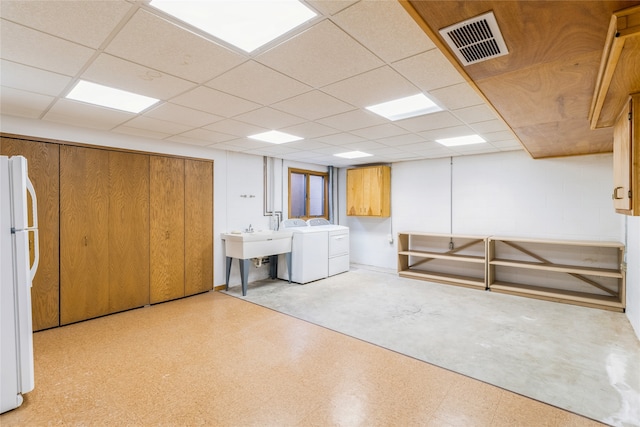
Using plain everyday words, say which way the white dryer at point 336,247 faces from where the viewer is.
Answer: facing the viewer and to the right of the viewer

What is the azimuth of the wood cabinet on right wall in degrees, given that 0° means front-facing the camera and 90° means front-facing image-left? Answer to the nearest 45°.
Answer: approximately 90°

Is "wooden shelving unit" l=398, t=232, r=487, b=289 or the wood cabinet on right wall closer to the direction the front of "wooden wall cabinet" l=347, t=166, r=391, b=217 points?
the wood cabinet on right wall

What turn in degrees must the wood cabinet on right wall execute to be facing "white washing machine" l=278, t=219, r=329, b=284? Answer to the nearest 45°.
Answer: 0° — it already faces it

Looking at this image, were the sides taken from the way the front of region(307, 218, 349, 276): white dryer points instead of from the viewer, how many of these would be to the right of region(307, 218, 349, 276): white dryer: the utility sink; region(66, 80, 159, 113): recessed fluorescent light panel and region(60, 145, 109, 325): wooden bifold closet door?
3

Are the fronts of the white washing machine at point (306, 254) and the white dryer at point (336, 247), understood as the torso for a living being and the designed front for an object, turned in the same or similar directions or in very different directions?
same or similar directions

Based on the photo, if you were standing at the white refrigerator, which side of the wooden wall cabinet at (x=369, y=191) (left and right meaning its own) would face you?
front

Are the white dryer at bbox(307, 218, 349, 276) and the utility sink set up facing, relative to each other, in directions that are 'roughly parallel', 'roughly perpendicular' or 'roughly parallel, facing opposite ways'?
roughly parallel

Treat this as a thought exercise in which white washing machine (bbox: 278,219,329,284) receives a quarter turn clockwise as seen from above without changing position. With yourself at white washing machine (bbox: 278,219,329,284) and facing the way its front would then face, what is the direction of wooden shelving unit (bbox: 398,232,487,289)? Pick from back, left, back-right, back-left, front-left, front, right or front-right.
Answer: back-left

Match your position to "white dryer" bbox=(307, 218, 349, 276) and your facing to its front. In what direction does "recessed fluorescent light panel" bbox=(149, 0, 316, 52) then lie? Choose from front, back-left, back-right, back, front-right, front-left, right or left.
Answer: front-right

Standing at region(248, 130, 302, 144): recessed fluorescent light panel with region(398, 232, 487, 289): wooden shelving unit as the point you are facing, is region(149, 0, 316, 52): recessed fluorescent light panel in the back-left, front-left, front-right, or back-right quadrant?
back-right

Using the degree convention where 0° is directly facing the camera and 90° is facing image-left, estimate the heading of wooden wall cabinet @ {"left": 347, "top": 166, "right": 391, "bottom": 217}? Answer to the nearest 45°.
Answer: approximately 45°

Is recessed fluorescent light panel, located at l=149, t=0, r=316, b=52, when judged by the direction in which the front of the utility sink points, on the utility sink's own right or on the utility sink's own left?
on the utility sink's own right

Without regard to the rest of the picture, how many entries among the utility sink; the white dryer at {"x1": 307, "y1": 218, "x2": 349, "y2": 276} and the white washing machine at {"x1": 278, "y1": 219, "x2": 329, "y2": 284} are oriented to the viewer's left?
0
